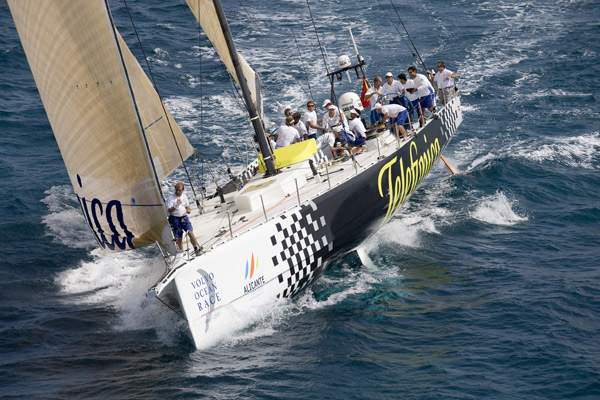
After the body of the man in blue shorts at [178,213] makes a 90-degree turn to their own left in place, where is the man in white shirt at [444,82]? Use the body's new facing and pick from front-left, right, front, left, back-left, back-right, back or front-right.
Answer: front-left

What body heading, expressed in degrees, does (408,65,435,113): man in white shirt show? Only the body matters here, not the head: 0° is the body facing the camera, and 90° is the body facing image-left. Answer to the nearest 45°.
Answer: approximately 45°

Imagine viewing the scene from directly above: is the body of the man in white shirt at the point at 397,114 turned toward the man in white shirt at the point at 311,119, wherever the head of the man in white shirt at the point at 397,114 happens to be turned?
yes

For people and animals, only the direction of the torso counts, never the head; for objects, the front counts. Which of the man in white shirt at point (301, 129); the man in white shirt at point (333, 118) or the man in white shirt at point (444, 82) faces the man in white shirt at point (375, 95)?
the man in white shirt at point (444, 82)

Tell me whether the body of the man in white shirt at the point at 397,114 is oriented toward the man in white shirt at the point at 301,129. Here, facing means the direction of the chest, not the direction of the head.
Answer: yes

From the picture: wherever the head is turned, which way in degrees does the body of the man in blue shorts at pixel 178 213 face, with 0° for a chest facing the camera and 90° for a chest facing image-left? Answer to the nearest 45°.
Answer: approximately 0°

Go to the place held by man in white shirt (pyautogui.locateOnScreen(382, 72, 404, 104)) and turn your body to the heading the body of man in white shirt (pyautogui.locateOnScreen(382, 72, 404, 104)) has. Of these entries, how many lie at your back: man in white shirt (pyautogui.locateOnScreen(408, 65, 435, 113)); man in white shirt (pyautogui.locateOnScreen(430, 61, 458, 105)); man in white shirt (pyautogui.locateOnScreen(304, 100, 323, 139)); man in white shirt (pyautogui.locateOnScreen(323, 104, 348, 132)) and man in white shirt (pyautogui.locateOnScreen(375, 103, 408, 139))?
2

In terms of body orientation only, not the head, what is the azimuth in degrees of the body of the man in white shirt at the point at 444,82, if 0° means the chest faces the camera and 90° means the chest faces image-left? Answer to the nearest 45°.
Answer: approximately 45°
